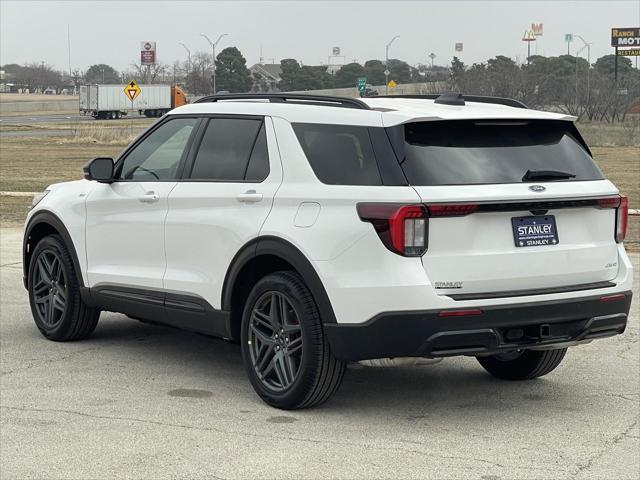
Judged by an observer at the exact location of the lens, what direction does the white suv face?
facing away from the viewer and to the left of the viewer
